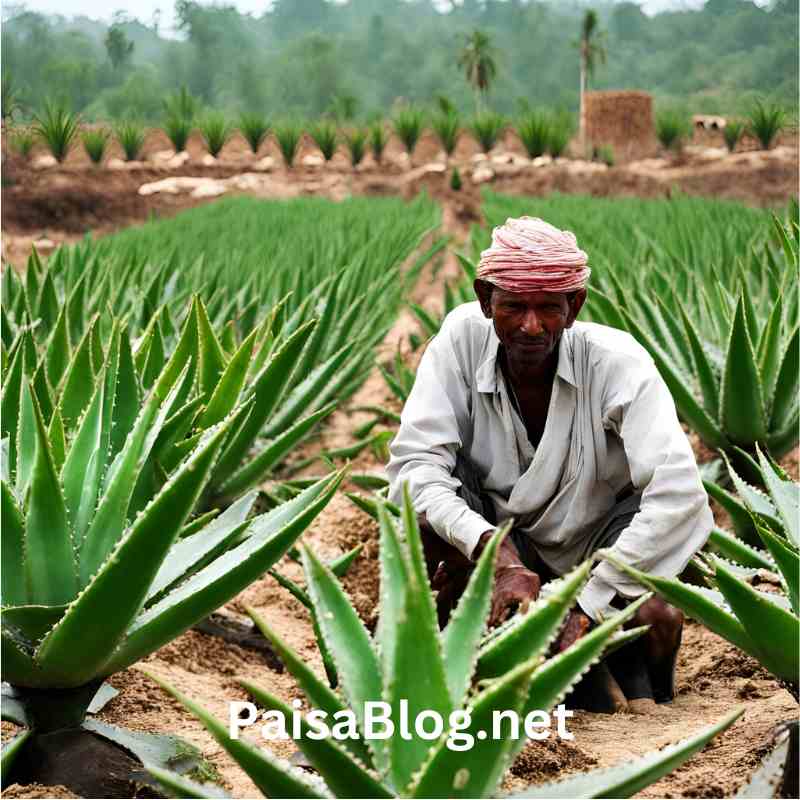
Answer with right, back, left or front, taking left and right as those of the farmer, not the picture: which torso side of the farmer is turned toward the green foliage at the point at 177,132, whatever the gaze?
back

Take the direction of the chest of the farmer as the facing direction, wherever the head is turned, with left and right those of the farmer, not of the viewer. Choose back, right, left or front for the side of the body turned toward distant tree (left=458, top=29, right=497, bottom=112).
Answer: back

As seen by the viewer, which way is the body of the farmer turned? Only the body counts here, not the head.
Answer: toward the camera

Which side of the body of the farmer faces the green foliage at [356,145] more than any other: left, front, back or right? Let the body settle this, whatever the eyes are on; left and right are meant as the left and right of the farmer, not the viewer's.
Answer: back

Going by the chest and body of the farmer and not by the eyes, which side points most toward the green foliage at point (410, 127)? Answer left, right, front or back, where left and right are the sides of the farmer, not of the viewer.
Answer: back

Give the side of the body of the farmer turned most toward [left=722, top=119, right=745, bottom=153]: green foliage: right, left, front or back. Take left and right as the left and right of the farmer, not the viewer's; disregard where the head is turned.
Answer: back

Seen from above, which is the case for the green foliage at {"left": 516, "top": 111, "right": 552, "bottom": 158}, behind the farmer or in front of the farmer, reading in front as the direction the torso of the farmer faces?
behind

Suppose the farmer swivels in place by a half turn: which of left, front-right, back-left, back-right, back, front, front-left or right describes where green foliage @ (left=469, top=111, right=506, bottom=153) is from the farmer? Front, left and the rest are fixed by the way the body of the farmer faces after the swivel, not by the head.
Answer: front

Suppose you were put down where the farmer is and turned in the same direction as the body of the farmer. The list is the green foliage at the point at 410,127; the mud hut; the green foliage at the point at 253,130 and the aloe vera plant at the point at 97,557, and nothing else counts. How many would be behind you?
3

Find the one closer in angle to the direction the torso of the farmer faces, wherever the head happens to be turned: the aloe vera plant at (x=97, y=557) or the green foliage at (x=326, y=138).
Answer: the aloe vera plant

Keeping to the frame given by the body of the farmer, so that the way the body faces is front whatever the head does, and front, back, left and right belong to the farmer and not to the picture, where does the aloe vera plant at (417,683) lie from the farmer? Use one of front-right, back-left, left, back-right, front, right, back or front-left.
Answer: front

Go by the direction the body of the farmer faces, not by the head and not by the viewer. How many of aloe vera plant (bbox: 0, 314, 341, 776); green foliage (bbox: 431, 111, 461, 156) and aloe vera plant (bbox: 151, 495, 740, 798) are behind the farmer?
1

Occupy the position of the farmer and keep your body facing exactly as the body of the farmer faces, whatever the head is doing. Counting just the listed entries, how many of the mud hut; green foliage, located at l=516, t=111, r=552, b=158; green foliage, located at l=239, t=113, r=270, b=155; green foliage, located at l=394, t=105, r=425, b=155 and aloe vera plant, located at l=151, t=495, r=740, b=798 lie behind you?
4

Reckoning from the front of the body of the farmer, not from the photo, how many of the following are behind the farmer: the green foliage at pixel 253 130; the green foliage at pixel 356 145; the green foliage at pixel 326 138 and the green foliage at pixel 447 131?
4

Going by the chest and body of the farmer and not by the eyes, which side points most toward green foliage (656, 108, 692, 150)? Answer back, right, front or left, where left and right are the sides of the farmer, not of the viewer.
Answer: back
